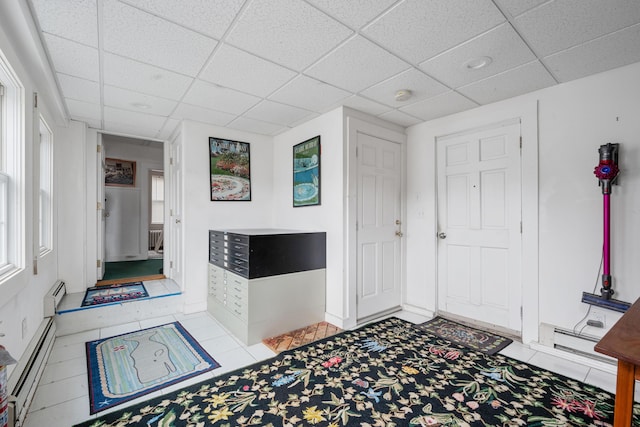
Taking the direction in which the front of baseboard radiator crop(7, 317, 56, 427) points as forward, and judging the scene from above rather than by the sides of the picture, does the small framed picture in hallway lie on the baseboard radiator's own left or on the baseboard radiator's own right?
on the baseboard radiator's own left

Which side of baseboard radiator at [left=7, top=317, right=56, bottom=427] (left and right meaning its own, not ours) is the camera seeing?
right
